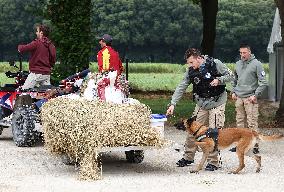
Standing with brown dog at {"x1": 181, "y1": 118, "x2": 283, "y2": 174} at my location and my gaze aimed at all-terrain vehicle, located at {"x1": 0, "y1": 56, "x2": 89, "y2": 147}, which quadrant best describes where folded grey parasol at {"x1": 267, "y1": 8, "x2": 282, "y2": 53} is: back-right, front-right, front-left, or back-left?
front-right

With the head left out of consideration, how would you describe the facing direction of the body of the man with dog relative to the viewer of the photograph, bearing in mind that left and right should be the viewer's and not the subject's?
facing the viewer and to the left of the viewer

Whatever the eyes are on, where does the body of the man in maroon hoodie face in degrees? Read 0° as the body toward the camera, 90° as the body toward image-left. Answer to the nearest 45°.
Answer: approximately 135°

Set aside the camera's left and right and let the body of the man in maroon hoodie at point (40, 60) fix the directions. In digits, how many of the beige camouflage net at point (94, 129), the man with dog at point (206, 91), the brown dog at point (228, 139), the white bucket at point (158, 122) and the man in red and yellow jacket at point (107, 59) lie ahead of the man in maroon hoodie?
0

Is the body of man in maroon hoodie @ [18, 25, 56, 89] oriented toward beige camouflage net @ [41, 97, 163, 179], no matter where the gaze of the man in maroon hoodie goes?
no

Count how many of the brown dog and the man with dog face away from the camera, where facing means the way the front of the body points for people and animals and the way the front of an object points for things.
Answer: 0

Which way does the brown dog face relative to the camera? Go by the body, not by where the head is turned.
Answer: to the viewer's left

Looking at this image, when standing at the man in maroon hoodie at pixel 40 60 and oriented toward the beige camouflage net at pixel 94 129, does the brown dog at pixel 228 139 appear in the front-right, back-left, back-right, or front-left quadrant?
front-left

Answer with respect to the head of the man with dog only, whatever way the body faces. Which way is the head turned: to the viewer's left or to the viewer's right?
to the viewer's left

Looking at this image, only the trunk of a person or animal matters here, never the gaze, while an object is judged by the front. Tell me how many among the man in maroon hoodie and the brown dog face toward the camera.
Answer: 0
